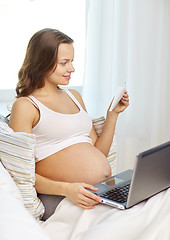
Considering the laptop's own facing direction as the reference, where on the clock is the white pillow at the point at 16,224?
The white pillow is roughly at 9 o'clock from the laptop.

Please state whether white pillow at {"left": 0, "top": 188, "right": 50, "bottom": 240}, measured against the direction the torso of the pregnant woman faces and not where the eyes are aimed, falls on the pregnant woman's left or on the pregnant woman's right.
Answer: on the pregnant woman's right

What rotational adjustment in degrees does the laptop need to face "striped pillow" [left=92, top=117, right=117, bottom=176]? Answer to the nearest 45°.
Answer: approximately 45° to its right

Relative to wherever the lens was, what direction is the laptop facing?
facing away from the viewer and to the left of the viewer

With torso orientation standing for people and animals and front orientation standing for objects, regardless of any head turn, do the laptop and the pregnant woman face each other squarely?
yes

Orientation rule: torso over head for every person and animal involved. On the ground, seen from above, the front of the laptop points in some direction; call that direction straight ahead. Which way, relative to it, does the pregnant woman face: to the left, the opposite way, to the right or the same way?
the opposite way
